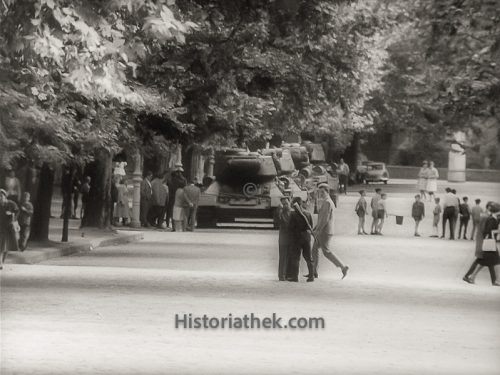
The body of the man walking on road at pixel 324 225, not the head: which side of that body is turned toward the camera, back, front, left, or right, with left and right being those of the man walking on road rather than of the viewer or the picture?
left

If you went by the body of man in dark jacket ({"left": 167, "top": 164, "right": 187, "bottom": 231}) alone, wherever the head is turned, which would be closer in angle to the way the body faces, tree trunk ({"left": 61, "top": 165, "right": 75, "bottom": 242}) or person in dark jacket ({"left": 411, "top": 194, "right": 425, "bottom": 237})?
the person in dark jacket

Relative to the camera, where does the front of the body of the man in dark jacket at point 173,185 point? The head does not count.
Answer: to the viewer's right

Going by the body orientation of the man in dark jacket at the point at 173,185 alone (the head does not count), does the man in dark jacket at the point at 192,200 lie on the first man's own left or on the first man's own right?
on the first man's own right
